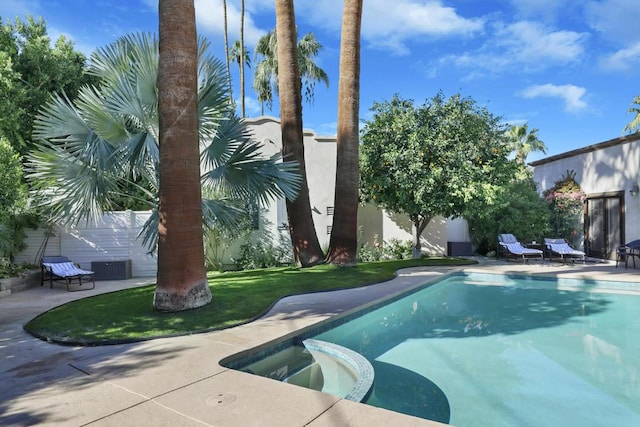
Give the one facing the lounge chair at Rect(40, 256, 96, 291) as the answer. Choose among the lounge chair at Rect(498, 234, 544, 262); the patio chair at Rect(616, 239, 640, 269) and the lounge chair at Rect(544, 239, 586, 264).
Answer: the patio chair

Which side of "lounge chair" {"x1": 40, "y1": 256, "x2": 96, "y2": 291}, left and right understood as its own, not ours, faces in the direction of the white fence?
left

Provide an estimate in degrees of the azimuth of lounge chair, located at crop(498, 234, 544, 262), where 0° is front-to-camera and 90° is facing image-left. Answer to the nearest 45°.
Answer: approximately 315°

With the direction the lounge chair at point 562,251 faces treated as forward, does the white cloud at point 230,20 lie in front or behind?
behind

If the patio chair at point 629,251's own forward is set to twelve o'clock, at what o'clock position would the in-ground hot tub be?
The in-ground hot tub is roughly at 11 o'clock from the patio chair.

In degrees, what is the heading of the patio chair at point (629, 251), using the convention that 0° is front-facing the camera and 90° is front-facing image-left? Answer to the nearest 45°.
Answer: approximately 45°

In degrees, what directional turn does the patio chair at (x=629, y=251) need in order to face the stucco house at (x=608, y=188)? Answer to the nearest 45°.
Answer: approximately 135° to its right

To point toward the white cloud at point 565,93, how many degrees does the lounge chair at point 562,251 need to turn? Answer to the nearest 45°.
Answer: approximately 135° to its left
